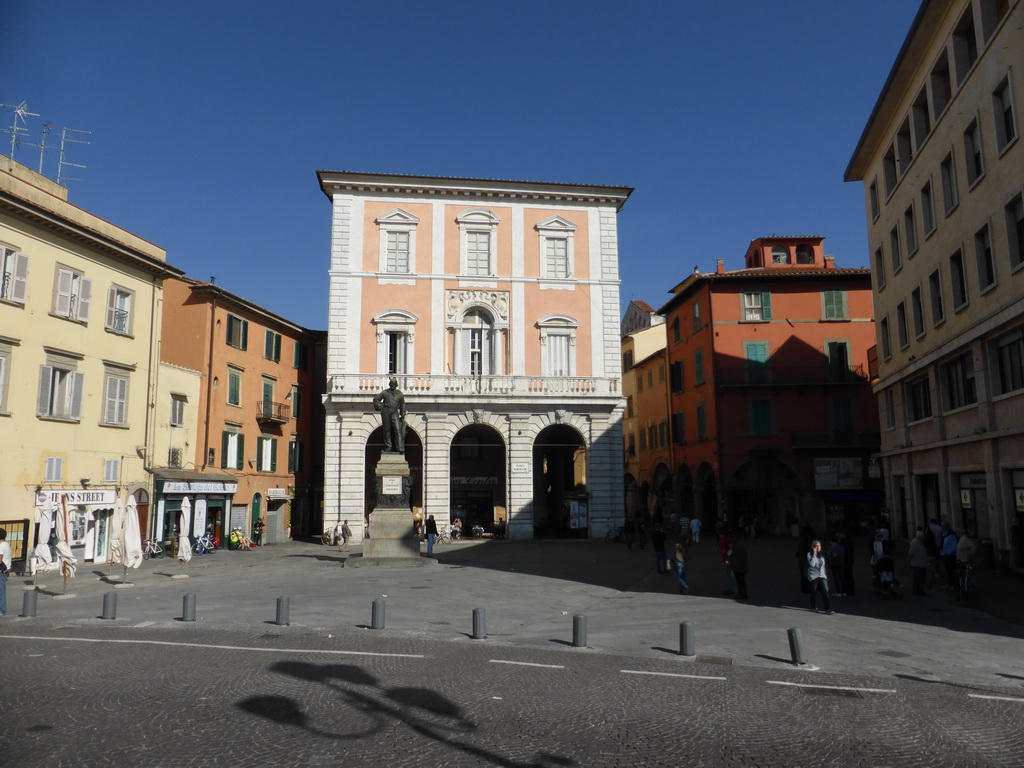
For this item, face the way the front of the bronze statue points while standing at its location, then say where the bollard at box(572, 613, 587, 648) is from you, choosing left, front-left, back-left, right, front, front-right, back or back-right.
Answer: front

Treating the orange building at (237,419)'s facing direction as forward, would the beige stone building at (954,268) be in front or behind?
in front

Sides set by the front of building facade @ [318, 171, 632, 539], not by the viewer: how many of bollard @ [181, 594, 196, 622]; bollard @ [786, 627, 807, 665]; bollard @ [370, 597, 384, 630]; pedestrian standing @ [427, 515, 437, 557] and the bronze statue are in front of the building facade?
5

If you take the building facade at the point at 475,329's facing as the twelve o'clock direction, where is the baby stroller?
The baby stroller is roughly at 11 o'clock from the building facade.

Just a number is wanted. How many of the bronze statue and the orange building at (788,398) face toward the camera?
2

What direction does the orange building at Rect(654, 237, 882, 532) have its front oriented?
toward the camera

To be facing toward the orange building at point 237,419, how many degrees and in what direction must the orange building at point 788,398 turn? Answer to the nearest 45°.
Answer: approximately 45° to its right

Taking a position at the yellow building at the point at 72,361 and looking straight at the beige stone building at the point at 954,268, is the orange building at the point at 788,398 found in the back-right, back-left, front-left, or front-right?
front-left

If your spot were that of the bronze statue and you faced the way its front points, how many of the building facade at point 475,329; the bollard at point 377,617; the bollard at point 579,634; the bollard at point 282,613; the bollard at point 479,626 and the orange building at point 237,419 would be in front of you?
4

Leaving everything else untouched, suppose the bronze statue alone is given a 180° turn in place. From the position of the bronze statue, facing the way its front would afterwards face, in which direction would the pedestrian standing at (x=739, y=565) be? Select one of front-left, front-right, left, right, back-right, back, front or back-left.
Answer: back-right

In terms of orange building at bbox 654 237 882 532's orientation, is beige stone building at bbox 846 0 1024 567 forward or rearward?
forward

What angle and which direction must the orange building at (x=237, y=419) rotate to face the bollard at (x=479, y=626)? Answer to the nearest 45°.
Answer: approximately 45° to its right

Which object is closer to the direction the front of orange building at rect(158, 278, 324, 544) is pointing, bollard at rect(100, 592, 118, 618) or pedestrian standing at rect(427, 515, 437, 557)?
the pedestrian standing

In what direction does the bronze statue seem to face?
toward the camera

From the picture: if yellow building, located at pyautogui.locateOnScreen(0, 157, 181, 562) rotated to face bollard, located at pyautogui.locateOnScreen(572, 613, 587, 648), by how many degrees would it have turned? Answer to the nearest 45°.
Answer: approximately 45° to its right

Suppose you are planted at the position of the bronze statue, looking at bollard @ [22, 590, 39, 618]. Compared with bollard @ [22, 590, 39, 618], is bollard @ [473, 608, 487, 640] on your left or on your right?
left

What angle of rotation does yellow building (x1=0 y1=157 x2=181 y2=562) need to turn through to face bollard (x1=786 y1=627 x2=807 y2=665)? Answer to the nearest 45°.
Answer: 0° — it already faces it

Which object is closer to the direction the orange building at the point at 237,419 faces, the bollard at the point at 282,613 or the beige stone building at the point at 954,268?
the beige stone building

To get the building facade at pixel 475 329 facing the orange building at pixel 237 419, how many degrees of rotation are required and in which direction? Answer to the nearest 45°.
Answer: approximately 90° to its right
